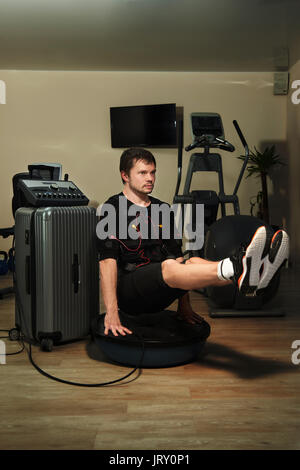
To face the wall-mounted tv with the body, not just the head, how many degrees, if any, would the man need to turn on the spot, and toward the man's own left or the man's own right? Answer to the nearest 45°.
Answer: approximately 135° to the man's own left

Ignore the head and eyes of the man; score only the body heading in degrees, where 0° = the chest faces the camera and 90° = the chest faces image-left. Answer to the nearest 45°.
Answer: approximately 315°

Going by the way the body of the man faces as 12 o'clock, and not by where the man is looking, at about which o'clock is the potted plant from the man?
The potted plant is roughly at 8 o'clock from the man.
